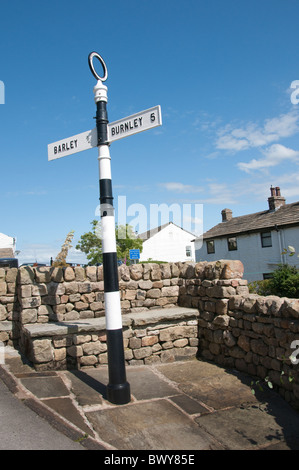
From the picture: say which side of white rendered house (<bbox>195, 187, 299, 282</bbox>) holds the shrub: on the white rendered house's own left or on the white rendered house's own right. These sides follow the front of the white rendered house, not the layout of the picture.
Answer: on the white rendered house's own left

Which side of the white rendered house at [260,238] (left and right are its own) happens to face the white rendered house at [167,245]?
right

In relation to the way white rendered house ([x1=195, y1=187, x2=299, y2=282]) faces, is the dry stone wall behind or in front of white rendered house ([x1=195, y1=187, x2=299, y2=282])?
in front

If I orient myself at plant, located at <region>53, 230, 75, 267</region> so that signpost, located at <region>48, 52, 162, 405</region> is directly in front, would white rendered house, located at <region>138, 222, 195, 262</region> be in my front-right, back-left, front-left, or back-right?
back-left

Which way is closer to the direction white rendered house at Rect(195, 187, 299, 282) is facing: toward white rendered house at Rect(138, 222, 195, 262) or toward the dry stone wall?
the dry stone wall

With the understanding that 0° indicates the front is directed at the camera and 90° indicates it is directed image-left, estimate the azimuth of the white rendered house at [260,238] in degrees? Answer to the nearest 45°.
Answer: approximately 45°
